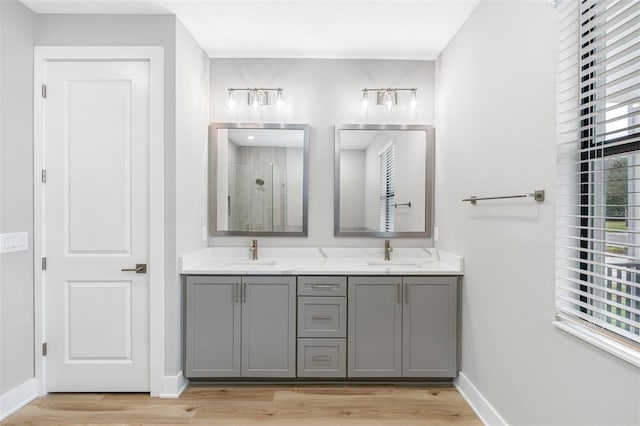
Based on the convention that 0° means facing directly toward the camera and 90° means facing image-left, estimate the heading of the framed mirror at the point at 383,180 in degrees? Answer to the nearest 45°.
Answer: approximately 0°

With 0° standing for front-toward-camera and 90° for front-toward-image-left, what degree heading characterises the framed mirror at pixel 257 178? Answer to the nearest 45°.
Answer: approximately 0°

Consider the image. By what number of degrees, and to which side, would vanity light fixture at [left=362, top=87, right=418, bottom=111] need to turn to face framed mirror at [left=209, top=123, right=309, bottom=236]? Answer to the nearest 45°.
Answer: approximately 90° to its right

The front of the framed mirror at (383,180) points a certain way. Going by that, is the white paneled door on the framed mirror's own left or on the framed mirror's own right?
on the framed mirror's own right

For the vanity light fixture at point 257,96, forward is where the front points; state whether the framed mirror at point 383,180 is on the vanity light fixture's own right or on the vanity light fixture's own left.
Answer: on the vanity light fixture's own left
